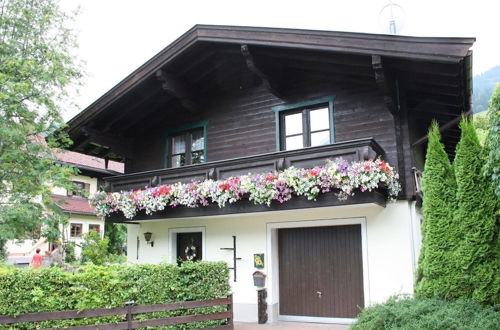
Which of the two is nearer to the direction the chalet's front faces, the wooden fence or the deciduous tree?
the wooden fence

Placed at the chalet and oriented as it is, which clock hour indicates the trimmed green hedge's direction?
The trimmed green hedge is roughly at 12 o'clock from the chalet.

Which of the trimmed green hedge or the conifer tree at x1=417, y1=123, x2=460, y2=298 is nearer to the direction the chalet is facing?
the trimmed green hedge

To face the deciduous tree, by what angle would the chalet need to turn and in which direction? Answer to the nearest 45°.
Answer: approximately 45° to its right

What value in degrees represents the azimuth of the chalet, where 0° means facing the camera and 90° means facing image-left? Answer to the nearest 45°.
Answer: approximately 45°

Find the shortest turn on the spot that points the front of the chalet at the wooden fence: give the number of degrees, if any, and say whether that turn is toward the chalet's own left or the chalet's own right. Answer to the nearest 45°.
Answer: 0° — it already faces it

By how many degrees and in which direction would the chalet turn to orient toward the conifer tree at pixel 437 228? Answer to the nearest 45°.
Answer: approximately 90° to its left

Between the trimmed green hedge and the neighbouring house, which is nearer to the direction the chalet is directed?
the trimmed green hedge

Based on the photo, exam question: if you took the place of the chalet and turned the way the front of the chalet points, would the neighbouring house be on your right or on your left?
on your right

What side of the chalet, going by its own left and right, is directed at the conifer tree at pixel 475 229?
left
